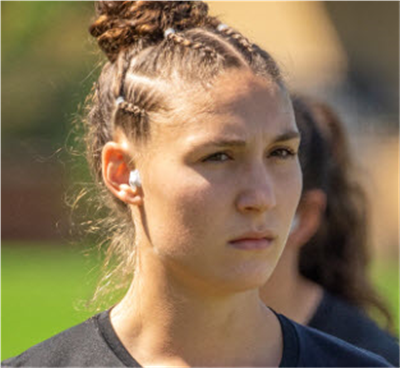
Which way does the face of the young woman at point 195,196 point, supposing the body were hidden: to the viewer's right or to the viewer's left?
to the viewer's right

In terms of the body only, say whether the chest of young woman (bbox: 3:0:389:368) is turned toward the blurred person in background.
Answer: no

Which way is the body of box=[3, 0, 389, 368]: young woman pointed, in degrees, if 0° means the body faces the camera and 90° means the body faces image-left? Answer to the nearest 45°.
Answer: approximately 315°
